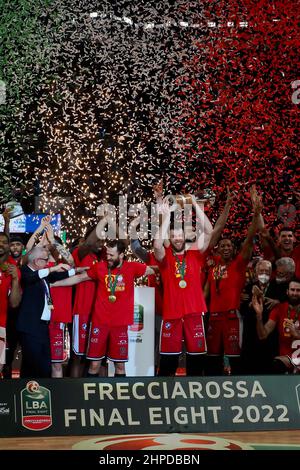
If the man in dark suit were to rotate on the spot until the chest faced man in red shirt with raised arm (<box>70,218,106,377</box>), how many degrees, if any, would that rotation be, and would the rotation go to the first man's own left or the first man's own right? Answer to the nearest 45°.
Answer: approximately 45° to the first man's own left

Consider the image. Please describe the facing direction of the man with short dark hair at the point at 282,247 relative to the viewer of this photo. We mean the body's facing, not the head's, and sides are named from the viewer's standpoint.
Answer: facing the viewer

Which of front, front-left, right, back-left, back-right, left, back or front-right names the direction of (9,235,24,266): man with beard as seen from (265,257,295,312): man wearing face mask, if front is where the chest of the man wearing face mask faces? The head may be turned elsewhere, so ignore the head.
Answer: front-right

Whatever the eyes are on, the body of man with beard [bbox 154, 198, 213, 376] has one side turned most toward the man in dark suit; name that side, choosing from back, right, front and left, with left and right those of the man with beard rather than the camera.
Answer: right

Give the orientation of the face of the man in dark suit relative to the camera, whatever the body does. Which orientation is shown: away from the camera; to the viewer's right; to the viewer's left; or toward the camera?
to the viewer's right

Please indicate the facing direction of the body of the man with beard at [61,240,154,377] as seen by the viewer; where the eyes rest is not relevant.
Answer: toward the camera

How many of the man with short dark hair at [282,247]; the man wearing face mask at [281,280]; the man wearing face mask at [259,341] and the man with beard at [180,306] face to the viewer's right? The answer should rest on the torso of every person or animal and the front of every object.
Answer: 0

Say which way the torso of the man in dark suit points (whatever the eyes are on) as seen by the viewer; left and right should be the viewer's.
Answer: facing to the right of the viewer

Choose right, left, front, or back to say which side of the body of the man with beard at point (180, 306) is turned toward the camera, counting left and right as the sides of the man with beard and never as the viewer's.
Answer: front

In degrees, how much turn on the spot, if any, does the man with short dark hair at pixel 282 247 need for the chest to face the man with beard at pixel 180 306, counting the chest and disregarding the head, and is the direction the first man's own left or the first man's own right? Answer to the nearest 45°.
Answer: approximately 45° to the first man's own right

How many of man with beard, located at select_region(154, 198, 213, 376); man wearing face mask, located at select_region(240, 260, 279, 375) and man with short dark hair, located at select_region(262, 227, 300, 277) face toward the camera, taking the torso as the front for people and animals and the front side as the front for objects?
3

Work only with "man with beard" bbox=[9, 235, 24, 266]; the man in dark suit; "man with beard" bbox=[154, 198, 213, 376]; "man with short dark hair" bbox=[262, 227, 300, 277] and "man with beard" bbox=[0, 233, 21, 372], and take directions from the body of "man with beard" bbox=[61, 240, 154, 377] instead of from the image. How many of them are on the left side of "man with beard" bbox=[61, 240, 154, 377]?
2

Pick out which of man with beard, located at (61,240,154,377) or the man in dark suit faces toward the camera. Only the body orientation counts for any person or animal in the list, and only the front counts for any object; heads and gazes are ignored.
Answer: the man with beard

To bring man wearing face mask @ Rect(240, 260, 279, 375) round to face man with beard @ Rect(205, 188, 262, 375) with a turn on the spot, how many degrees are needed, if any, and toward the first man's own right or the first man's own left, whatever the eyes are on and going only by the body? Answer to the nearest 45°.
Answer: approximately 135° to the first man's own right
